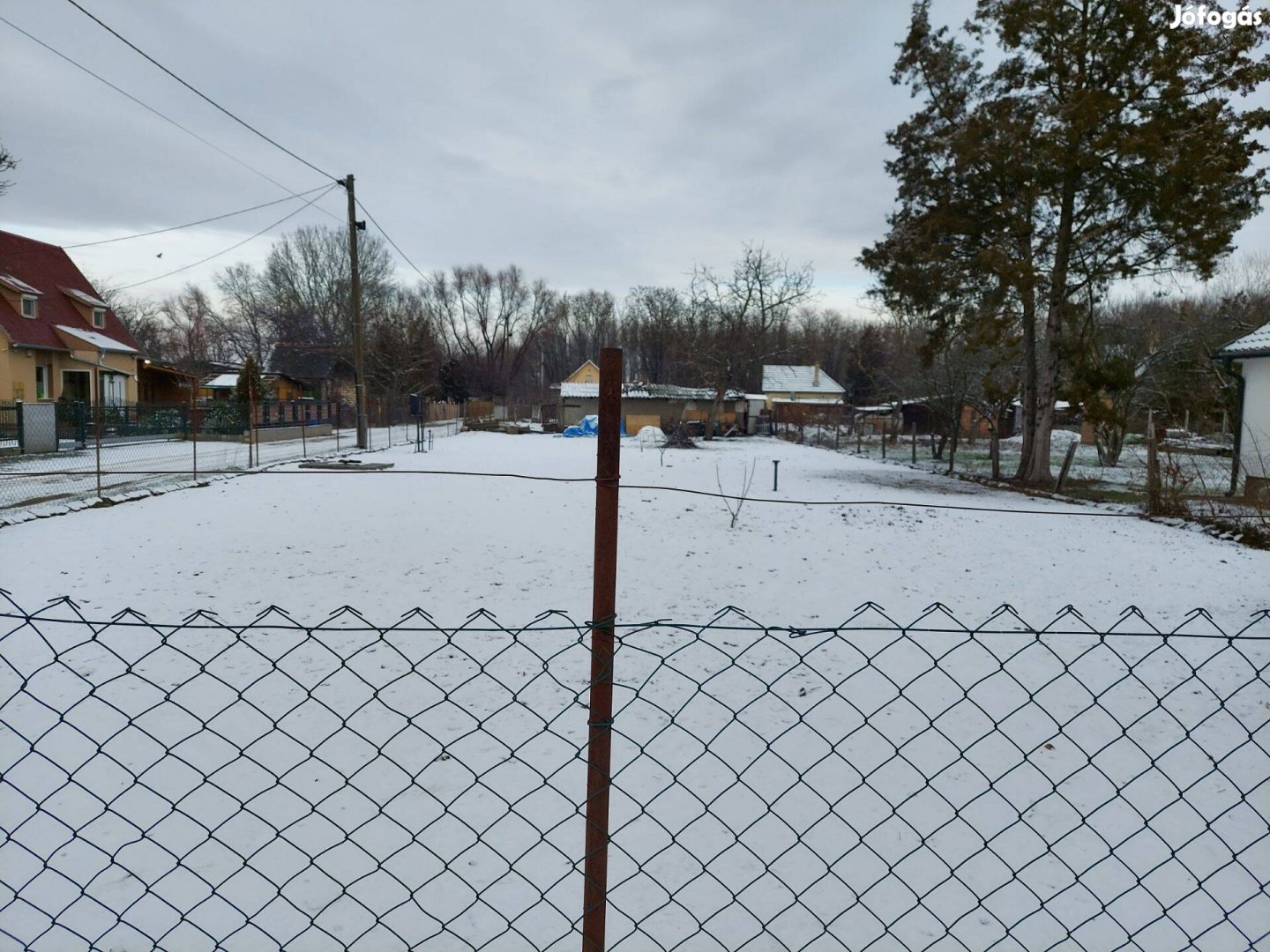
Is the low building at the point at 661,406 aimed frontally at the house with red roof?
no

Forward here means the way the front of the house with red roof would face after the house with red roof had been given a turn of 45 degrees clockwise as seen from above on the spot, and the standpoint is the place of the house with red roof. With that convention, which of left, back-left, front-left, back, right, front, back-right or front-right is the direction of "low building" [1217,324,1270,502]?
front-left

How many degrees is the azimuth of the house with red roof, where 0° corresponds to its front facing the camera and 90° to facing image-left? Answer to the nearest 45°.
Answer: approximately 315°

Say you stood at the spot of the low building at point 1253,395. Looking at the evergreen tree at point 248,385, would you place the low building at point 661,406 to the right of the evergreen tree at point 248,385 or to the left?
right

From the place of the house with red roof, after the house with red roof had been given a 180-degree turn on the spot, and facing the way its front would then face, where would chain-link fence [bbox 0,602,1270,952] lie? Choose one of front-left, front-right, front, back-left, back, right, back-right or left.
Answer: back-left

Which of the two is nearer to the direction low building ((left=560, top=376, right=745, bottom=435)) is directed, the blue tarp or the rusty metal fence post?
the rusty metal fence post

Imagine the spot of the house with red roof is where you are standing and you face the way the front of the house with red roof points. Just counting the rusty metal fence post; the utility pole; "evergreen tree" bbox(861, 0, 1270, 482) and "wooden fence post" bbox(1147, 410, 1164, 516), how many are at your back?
0

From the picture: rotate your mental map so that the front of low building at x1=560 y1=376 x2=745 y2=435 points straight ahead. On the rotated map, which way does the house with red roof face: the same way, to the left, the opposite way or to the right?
to the left

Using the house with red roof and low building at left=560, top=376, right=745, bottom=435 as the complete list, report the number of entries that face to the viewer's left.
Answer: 0

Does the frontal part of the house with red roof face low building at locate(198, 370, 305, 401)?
no

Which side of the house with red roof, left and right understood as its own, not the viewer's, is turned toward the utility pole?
front

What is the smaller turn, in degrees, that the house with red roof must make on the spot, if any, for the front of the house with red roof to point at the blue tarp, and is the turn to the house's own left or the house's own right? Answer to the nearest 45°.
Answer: approximately 45° to the house's own left

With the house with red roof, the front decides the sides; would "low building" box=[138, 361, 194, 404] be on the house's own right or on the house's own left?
on the house's own left

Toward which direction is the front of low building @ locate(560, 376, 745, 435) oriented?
toward the camera

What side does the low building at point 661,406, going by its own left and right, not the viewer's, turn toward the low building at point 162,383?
right
